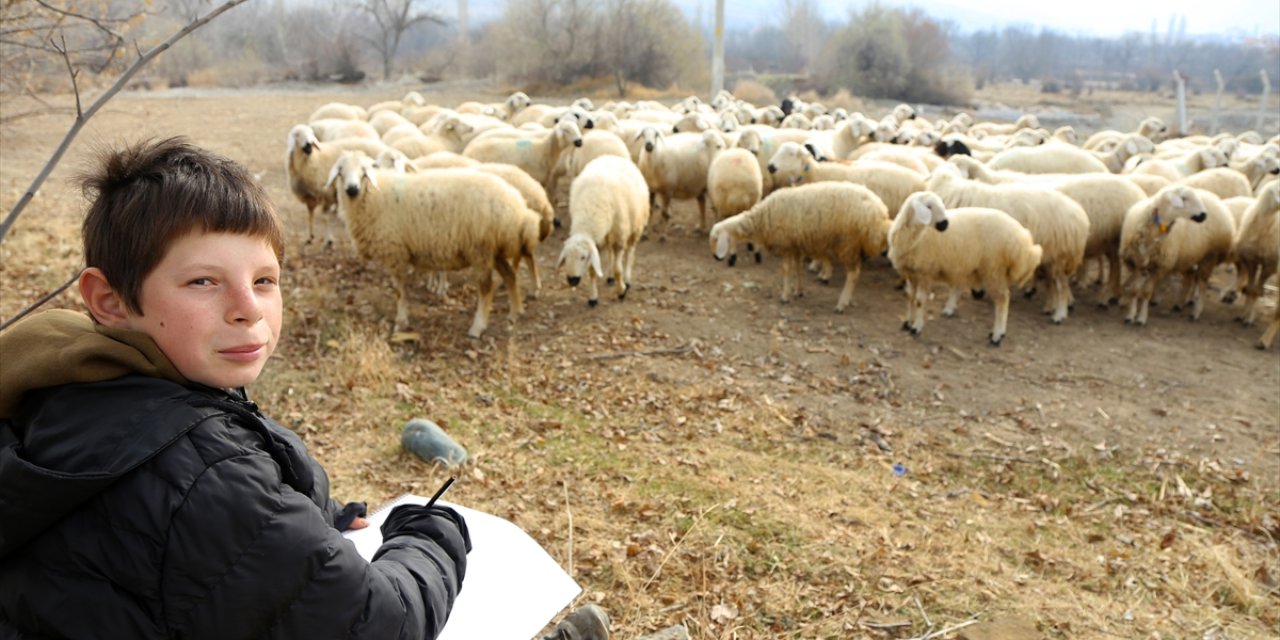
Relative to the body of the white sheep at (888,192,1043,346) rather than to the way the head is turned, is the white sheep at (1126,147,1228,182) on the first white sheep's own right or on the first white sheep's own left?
on the first white sheep's own right

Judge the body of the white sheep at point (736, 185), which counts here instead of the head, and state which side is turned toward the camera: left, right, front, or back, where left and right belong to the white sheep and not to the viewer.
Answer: back

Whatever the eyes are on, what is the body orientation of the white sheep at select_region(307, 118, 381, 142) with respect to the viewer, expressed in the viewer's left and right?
facing to the left of the viewer

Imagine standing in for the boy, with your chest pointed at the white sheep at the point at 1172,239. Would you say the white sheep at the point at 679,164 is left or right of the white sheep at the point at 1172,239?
left

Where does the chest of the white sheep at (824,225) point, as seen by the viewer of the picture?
to the viewer's left

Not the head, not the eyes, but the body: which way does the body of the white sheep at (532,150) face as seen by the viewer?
to the viewer's right

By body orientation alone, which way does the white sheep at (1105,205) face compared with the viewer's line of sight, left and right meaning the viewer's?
facing to the left of the viewer

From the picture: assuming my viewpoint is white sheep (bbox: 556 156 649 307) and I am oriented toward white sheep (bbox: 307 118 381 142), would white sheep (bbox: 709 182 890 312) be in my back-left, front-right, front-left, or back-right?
back-right

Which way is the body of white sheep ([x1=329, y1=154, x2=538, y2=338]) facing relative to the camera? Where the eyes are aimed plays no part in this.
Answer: to the viewer's left

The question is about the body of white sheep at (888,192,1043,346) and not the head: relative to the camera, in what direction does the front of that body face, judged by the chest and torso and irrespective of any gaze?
to the viewer's left

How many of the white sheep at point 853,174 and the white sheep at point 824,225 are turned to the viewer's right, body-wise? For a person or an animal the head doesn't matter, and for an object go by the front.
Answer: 0

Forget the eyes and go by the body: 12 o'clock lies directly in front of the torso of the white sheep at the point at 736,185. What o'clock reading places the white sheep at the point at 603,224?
the white sheep at the point at 603,224 is roughly at 7 o'clock from the white sheep at the point at 736,185.
